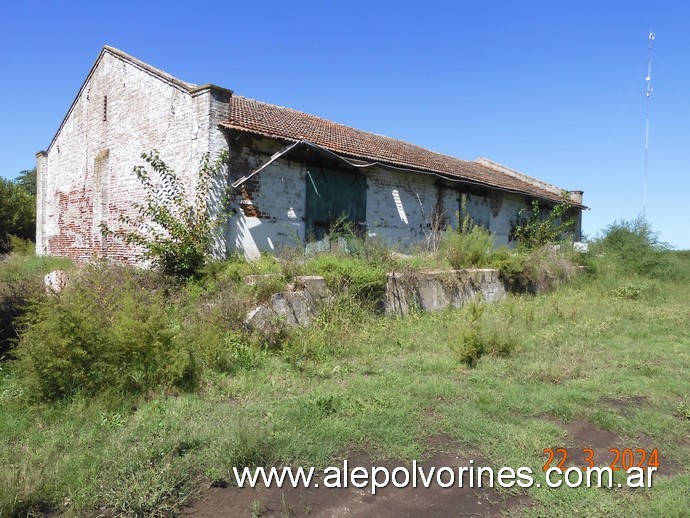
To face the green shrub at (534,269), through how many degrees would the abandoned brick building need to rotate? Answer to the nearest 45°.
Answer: approximately 45° to its left

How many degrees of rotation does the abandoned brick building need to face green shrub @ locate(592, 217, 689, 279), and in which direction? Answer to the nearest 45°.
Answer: approximately 45° to its left

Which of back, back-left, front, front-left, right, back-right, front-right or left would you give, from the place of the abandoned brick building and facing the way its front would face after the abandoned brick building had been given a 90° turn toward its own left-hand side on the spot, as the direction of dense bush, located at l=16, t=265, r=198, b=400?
back-right

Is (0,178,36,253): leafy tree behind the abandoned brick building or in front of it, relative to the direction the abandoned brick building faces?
behind

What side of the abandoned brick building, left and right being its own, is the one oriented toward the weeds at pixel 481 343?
front

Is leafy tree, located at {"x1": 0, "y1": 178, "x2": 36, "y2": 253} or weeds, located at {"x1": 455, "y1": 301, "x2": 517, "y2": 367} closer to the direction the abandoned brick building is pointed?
the weeds
